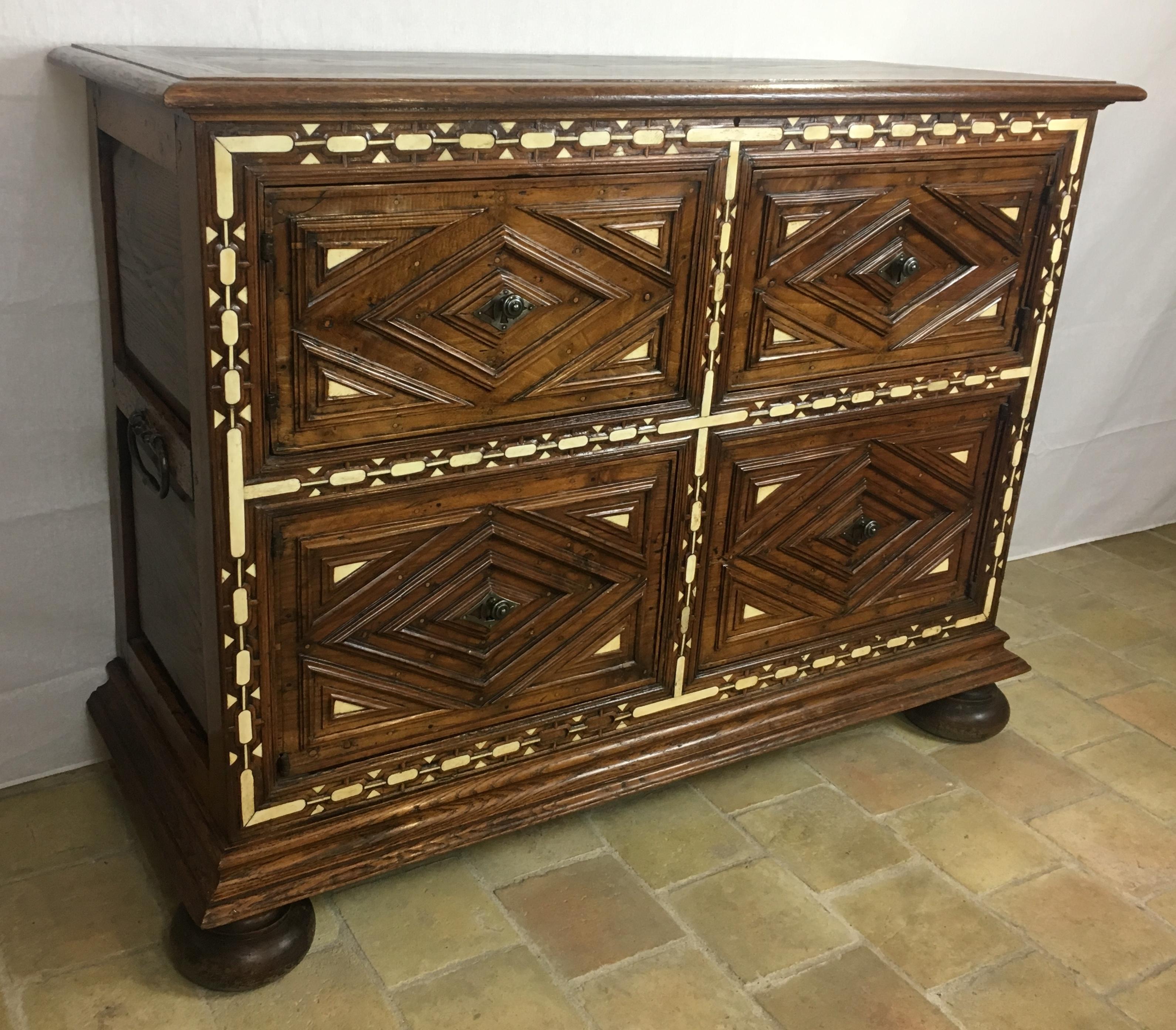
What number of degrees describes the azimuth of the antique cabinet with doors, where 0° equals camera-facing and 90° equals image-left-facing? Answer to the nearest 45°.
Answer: approximately 315°
